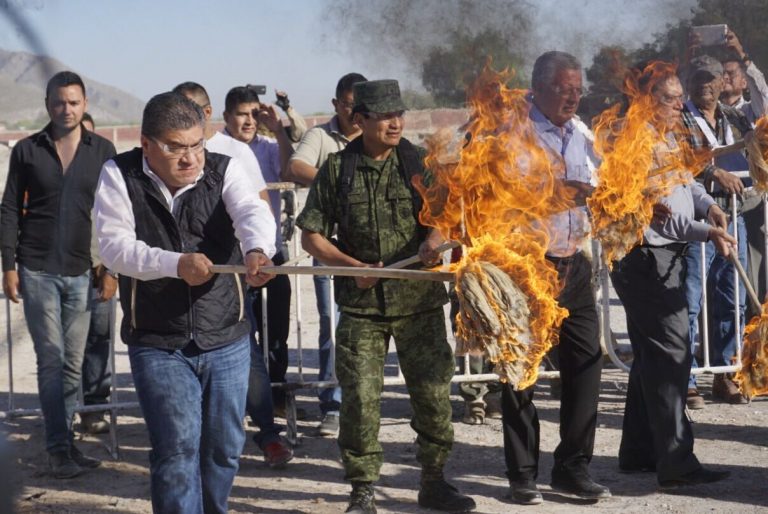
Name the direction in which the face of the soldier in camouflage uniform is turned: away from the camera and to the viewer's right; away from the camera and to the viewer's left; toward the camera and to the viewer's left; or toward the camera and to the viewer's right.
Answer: toward the camera and to the viewer's right

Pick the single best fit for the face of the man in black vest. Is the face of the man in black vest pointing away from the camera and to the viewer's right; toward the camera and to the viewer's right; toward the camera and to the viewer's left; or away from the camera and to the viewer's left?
toward the camera and to the viewer's right

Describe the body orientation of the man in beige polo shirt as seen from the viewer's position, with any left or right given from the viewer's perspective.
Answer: facing the viewer and to the right of the viewer
